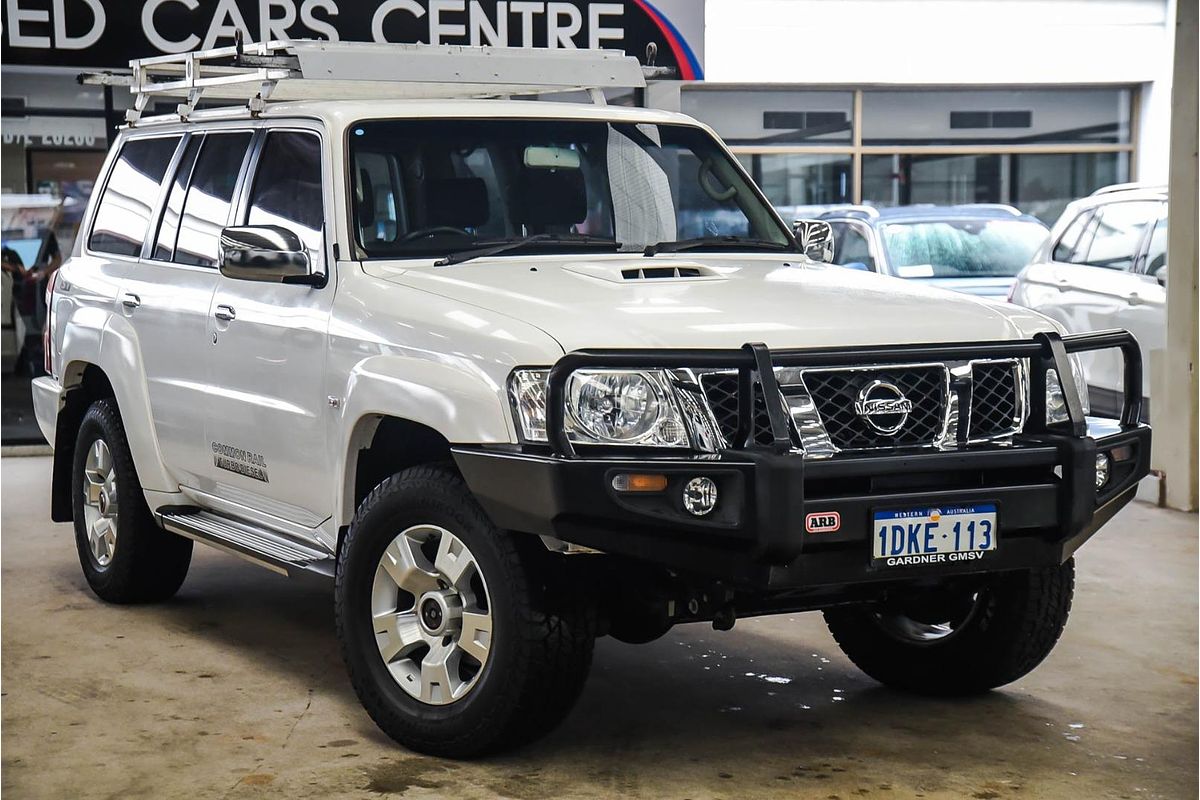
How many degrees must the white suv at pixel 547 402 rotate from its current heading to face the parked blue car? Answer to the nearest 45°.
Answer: approximately 135° to its left

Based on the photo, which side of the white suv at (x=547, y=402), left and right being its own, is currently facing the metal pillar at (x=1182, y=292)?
left

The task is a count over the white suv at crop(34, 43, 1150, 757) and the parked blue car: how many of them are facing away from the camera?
0

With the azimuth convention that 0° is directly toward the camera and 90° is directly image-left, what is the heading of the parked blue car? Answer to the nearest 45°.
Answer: approximately 315°

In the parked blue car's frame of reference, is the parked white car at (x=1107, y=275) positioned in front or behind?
in front

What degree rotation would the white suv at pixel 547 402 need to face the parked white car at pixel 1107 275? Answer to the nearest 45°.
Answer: approximately 90° to its left

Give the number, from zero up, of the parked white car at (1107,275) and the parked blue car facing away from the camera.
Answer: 0
